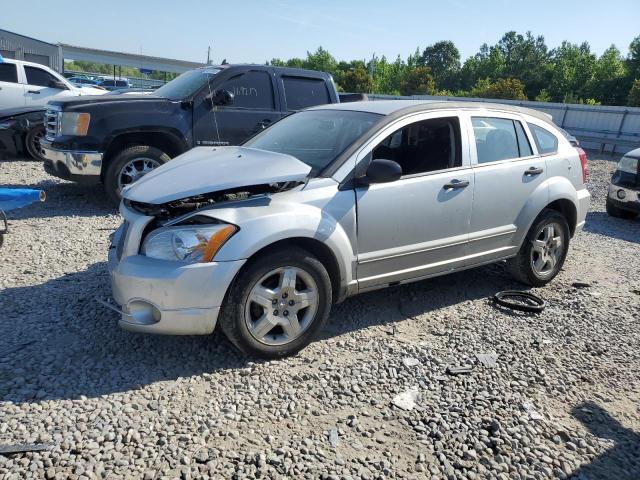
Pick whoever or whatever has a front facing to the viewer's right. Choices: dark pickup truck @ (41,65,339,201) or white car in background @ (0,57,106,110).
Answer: the white car in background

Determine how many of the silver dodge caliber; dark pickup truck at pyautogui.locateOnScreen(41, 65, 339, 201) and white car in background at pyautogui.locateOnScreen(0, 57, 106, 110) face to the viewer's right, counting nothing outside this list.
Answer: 1

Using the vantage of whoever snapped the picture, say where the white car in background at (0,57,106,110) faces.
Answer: facing to the right of the viewer

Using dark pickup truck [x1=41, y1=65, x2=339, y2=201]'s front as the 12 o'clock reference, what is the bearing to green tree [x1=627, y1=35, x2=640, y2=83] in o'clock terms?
The green tree is roughly at 6 o'clock from the dark pickup truck.

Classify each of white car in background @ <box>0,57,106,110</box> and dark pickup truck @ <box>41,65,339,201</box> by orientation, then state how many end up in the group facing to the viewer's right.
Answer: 1

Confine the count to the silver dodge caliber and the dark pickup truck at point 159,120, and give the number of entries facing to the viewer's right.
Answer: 0

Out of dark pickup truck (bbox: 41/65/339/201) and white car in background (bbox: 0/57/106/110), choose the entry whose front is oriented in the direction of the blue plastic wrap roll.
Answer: the dark pickup truck

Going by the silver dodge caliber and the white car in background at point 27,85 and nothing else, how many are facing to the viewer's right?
1

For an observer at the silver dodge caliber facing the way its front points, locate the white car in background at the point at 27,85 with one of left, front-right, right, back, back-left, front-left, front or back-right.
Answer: right

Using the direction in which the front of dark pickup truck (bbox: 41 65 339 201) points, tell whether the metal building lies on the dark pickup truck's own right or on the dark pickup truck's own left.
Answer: on the dark pickup truck's own right

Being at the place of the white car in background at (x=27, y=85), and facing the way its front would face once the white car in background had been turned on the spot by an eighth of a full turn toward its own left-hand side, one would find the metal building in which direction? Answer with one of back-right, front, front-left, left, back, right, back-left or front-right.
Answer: front-left

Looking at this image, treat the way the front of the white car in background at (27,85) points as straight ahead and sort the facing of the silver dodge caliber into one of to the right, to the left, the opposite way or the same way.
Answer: the opposite way

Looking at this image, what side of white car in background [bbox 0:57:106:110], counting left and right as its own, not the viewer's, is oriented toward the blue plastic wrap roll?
right
